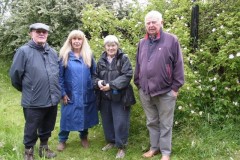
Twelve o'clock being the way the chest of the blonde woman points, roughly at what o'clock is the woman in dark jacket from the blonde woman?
The woman in dark jacket is roughly at 10 o'clock from the blonde woman.

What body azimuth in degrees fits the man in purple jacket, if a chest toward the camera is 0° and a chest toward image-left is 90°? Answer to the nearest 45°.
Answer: approximately 45°

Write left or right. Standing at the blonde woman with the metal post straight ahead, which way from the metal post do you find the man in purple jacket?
right

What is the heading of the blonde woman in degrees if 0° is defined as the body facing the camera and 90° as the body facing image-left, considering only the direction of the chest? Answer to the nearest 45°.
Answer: approximately 0°

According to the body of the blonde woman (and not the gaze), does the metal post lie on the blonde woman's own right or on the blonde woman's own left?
on the blonde woman's own left

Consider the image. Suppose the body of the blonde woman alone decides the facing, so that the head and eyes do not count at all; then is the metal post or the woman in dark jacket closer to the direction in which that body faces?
the woman in dark jacket

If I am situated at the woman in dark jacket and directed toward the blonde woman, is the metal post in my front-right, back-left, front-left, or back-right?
back-right

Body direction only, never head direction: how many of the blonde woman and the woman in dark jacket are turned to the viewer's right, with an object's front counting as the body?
0

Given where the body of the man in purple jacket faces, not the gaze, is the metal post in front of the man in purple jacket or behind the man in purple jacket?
behind

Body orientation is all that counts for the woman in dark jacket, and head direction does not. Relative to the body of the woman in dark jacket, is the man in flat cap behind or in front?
in front
